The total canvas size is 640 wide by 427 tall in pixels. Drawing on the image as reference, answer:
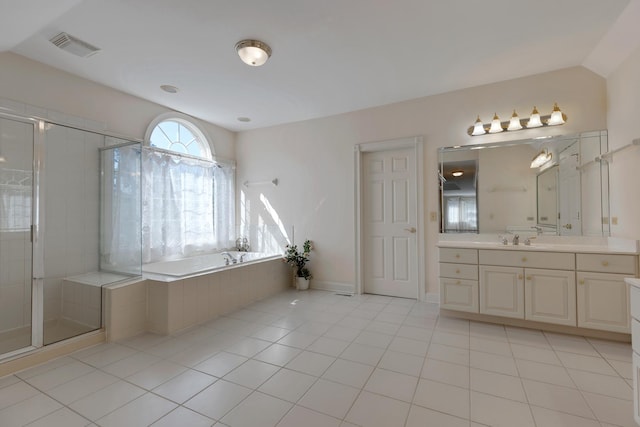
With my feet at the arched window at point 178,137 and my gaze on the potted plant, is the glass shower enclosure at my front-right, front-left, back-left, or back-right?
back-right

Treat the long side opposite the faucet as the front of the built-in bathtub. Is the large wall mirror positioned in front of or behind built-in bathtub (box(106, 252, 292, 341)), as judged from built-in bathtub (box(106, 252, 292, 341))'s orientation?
in front

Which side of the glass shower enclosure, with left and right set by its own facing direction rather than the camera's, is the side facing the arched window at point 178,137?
left

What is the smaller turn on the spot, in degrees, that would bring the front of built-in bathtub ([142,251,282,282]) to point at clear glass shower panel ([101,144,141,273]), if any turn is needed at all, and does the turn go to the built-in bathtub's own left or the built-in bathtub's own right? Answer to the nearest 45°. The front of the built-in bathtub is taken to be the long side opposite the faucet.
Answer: approximately 90° to the built-in bathtub's own right

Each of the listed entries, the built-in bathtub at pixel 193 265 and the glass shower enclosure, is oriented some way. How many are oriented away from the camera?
0

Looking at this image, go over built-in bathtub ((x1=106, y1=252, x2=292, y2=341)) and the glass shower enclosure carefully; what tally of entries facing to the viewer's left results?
0

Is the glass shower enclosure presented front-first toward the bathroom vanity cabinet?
yes

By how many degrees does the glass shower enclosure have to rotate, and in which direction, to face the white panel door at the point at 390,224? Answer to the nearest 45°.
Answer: approximately 45° to its left

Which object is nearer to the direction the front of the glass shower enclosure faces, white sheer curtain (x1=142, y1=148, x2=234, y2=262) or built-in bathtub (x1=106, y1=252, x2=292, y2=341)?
the built-in bathtub

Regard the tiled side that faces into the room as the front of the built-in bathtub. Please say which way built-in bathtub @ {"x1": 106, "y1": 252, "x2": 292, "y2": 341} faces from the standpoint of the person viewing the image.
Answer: facing the viewer and to the right of the viewer
